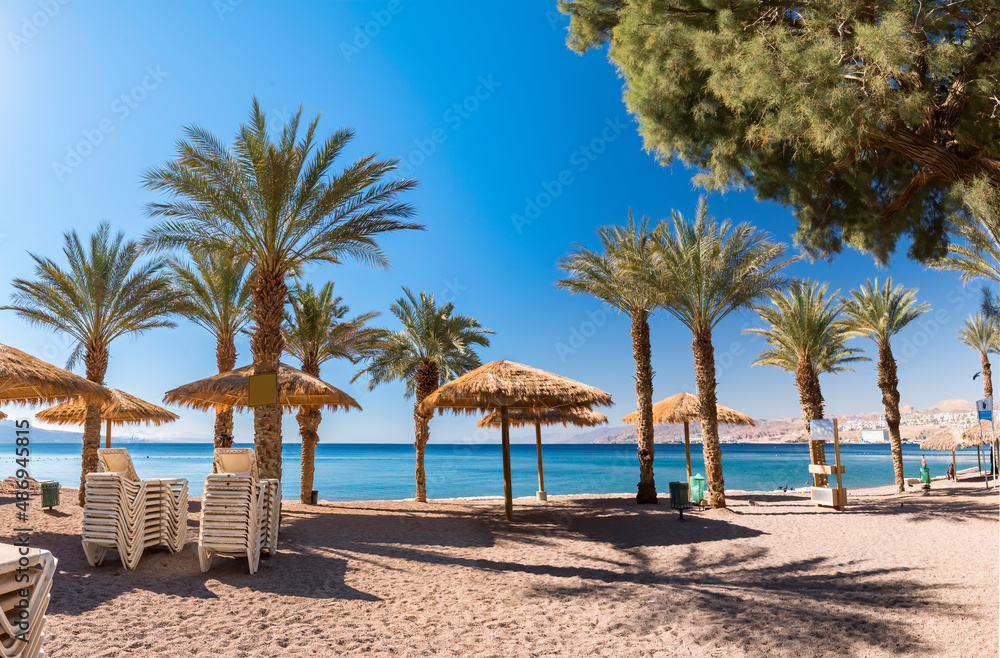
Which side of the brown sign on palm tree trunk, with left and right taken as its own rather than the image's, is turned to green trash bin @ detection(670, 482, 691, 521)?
left

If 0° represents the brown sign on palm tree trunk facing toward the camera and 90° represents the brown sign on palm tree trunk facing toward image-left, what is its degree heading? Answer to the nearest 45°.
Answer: approximately 0°

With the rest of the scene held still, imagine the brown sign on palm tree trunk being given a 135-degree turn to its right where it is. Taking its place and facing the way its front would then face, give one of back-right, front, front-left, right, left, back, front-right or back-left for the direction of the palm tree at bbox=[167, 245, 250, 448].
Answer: front-right

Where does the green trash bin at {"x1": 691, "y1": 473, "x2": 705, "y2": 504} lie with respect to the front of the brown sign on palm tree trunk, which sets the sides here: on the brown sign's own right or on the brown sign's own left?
on the brown sign's own left

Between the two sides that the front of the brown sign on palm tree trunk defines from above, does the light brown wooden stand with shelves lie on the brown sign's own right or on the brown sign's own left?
on the brown sign's own left

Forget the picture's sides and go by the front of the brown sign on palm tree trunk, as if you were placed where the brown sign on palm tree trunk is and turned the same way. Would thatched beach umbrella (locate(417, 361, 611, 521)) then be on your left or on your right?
on your left
